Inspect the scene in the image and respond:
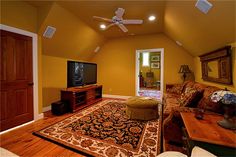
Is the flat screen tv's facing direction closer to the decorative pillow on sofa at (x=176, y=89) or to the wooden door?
the decorative pillow on sofa

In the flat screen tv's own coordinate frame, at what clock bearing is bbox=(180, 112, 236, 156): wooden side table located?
The wooden side table is roughly at 1 o'clock from the flat screen tv.

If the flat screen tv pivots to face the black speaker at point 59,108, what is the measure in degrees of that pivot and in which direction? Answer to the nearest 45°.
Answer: approximately 90° to its right

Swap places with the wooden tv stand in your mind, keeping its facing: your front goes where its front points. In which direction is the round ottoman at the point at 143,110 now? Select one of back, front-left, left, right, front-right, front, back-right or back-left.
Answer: front

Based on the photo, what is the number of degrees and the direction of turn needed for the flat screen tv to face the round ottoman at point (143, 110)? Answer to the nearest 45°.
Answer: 0° — it already faces it

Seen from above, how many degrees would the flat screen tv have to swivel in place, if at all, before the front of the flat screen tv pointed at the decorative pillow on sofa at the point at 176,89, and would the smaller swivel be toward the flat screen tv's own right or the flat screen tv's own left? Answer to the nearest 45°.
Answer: approximately 45° to the flat screen tv's own left

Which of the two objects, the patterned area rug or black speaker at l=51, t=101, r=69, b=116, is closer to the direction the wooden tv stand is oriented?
the patterned area rug

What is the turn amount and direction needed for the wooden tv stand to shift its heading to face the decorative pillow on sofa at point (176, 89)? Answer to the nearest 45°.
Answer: approximately 45° to its left

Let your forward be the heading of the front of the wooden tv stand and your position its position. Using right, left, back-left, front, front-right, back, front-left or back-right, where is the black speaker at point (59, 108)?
right

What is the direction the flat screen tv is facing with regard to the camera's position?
facing the viewer and to the right of the viewer
